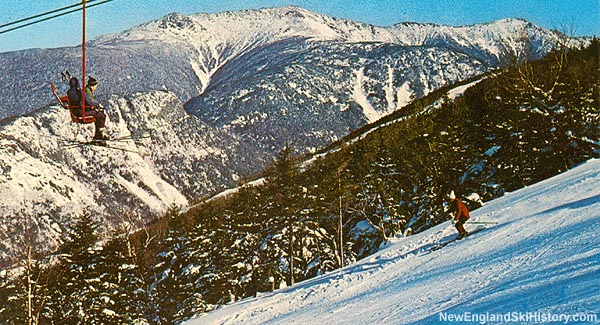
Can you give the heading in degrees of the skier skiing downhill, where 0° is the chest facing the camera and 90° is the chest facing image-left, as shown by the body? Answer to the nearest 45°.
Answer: approximately 90°
